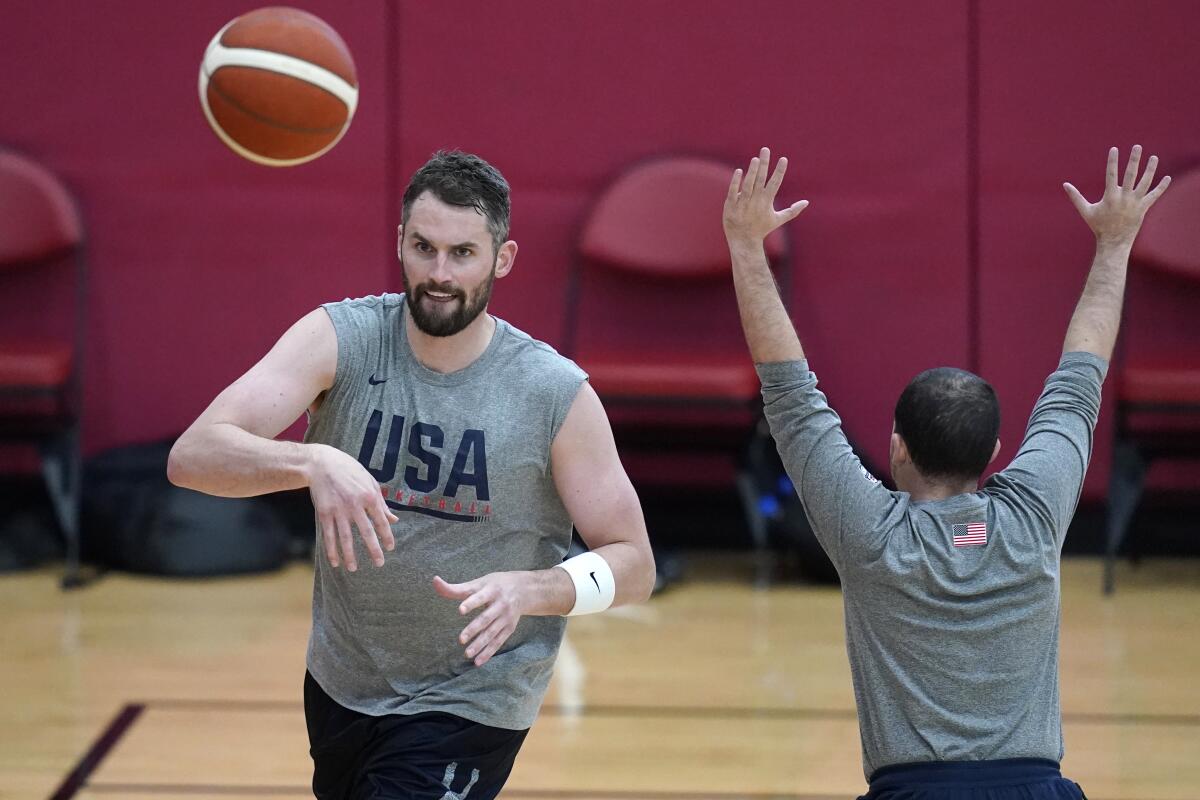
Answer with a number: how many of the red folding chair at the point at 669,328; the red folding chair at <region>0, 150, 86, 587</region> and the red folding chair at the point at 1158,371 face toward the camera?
3

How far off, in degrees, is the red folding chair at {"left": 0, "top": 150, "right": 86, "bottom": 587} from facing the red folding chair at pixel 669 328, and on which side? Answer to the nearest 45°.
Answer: approximately 90° to its left

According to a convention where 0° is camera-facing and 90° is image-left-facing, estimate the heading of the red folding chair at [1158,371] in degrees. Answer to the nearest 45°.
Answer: approximately 0°

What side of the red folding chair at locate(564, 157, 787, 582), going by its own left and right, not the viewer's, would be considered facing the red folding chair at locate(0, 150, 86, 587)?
right

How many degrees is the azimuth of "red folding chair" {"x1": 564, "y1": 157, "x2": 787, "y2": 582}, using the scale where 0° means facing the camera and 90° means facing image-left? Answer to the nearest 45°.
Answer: approximately 0°

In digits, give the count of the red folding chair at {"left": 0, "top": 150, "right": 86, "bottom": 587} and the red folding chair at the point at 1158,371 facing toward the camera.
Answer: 2

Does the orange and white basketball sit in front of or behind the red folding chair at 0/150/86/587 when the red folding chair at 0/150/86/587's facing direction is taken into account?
in front

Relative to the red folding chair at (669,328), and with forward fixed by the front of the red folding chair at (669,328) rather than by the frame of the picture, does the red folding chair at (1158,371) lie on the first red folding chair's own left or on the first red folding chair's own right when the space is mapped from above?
on the first red folding chair's own left

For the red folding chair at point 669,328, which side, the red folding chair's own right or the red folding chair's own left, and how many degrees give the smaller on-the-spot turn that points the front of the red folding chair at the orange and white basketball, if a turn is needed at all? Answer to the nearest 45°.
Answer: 0° — it already faces it
